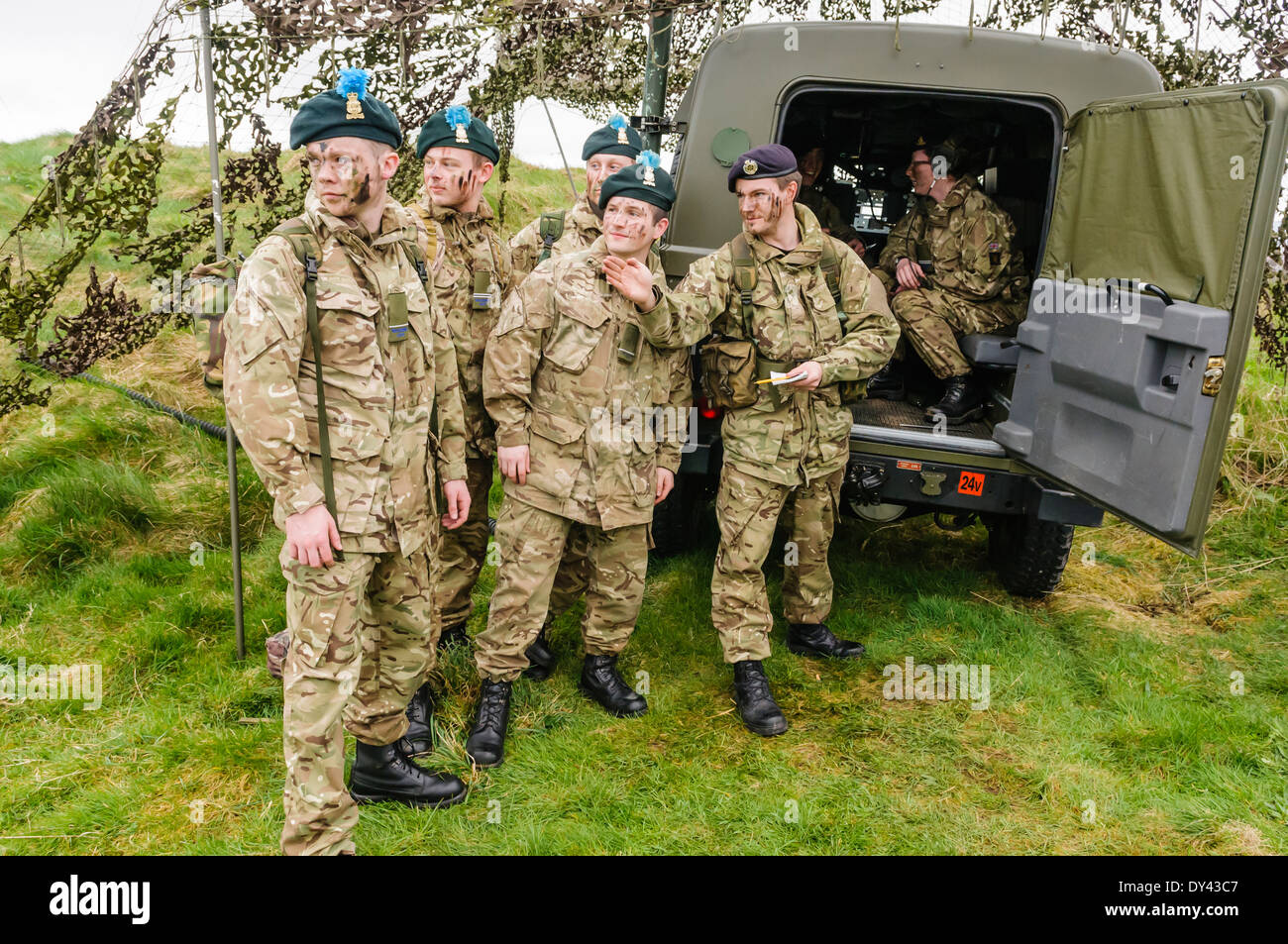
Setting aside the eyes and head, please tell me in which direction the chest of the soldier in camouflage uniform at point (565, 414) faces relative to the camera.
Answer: toward the camera

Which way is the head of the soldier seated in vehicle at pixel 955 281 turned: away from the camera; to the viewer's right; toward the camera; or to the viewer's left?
to the viewer's left

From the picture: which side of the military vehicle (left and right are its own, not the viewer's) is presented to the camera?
back

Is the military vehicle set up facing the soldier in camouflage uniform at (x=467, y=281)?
no

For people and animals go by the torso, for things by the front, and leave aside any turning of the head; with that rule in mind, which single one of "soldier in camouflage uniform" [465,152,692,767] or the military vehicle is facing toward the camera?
the soldier in camouflage uniform

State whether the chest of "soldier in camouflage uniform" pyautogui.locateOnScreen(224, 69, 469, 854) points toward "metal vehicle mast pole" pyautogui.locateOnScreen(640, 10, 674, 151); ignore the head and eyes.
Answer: no

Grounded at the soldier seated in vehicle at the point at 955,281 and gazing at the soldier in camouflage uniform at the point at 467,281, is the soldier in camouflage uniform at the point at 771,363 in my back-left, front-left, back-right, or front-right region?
front-left

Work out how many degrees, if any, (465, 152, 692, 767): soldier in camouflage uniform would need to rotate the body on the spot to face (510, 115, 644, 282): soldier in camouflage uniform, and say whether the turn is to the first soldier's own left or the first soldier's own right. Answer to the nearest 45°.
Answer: approximately 180°

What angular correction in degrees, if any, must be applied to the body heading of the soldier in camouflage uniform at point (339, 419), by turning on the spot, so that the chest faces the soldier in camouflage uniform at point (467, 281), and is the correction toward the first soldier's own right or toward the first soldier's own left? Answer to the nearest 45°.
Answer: approximately 135° to the first soldier's own left

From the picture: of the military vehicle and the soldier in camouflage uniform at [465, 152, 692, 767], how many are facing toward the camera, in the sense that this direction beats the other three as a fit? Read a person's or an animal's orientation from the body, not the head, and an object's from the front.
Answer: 1

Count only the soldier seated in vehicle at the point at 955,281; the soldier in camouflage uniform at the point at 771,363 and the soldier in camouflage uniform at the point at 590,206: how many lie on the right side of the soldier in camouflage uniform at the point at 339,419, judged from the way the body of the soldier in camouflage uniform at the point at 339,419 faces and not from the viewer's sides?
0

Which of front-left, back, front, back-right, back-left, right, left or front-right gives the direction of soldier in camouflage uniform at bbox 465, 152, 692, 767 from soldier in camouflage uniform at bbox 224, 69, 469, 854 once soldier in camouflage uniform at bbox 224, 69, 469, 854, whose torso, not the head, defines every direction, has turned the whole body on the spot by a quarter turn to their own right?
back

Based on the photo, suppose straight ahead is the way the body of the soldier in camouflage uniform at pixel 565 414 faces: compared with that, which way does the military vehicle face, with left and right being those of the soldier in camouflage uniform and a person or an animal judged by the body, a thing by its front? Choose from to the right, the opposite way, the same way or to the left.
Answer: the opposite way

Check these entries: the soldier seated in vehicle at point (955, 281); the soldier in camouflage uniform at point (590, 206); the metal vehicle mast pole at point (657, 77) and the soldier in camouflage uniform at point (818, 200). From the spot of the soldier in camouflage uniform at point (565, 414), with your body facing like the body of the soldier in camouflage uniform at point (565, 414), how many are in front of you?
0
